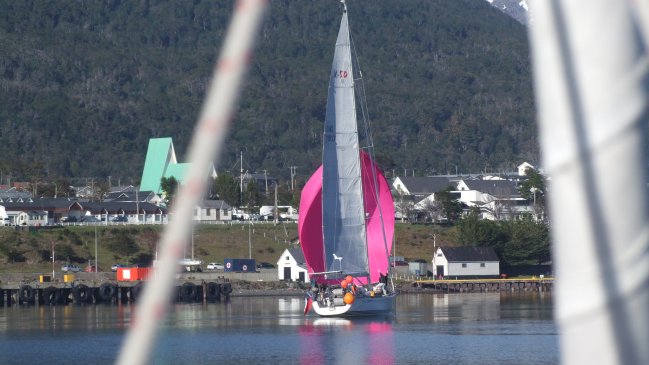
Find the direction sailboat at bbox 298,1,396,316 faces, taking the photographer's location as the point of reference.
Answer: facing away from the viewer and to the right of the viewer

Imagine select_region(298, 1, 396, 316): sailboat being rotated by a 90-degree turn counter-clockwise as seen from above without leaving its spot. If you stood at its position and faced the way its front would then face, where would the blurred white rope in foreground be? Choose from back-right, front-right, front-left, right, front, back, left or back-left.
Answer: back-left
